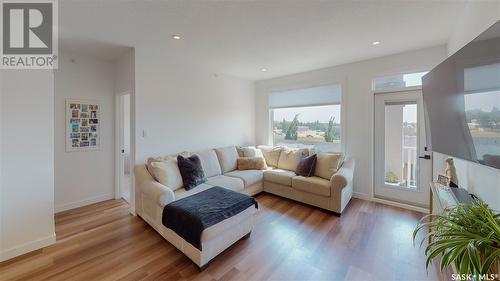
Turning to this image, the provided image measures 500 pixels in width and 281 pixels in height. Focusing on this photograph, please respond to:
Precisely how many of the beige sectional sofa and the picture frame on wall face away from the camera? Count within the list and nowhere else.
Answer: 0

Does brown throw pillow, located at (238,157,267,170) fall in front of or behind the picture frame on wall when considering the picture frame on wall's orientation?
in front

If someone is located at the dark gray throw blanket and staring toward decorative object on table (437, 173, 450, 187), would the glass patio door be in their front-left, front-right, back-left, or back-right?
front-left

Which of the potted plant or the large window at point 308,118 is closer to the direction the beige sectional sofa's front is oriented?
the potted plant

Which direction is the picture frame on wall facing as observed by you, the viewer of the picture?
facing the viewer and to the right of the viewer

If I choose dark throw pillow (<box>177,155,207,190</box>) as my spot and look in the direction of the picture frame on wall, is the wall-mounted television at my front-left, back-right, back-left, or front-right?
back-left

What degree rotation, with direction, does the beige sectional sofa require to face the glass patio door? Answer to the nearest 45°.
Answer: approximately 45° to its left
